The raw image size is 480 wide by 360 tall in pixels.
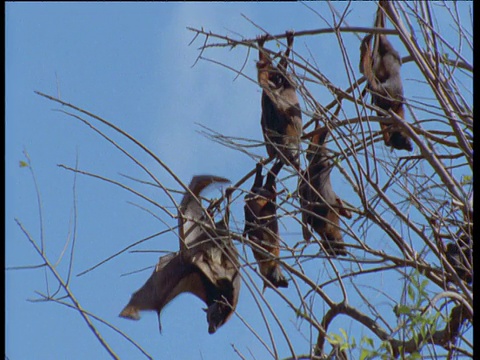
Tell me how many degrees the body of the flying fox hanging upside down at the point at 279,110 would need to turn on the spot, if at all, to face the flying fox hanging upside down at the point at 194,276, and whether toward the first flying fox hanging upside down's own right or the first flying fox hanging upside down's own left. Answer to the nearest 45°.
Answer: approximately 135° to the first flying fox hanging upside down's own right

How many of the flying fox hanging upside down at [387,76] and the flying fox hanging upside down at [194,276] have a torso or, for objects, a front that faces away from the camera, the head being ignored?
0

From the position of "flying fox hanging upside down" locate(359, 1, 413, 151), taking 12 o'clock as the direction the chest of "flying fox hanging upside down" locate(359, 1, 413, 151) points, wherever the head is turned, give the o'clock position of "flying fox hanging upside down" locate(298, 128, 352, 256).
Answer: "flying fox hanging upside down" locate(298, 128, 352, 256) is roughly at 4 o'clock from "flying fox hanging upside down" locate(359, 1, 413, 151).

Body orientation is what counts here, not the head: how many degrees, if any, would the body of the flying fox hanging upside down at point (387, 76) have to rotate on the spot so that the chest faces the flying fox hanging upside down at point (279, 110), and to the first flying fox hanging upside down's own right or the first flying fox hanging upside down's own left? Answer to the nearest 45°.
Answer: approximately 135° to the first flying fox hanging upside down's own right

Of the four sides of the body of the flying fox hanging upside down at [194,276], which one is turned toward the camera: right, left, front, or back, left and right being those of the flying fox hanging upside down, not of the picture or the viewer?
front

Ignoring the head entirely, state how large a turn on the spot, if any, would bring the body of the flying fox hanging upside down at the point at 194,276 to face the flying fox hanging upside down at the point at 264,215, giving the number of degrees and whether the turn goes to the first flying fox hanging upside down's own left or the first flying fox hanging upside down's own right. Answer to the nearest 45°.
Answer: approximately 90° to the first flying fox hanging upside down's own left

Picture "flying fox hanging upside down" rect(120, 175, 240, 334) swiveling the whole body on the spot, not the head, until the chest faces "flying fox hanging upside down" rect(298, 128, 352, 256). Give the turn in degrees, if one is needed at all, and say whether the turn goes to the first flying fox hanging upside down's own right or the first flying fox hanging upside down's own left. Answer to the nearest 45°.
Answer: approximately 90° to the first flying fox hanging upside down's own left

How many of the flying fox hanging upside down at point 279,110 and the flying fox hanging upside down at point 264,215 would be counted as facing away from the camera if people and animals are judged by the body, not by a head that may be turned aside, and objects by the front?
0

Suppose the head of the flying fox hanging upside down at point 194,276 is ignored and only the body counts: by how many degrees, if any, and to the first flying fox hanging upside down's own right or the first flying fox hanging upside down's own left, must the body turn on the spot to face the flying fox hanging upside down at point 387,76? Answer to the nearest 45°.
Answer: approximately 90° to the first flying fox hanging upside down's own left

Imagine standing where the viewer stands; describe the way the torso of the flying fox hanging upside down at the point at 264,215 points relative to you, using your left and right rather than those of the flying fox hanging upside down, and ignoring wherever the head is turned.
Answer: facing the viewer and to the right of the viewer

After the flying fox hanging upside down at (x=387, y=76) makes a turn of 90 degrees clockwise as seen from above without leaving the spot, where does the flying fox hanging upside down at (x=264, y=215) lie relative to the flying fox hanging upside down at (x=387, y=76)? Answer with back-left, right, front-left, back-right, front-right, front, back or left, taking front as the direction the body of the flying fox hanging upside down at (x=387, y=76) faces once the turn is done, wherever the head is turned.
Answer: front-right
